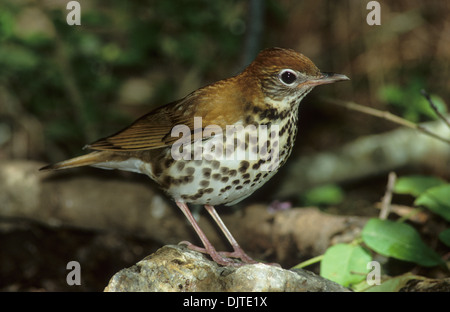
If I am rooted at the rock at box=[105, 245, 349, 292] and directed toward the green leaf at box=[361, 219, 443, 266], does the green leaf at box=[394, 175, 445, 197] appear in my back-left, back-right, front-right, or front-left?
front-left

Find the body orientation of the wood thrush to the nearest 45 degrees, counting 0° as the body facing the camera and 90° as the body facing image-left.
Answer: approximately 270°

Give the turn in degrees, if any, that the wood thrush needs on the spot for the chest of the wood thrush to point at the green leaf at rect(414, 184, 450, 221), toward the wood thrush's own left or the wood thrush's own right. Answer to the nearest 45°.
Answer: approximately 45° to the wood thrush's own left

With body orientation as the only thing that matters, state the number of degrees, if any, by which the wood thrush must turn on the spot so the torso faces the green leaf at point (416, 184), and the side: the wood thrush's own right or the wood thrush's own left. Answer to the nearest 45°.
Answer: approximately 45° to the wood thrush's own left
